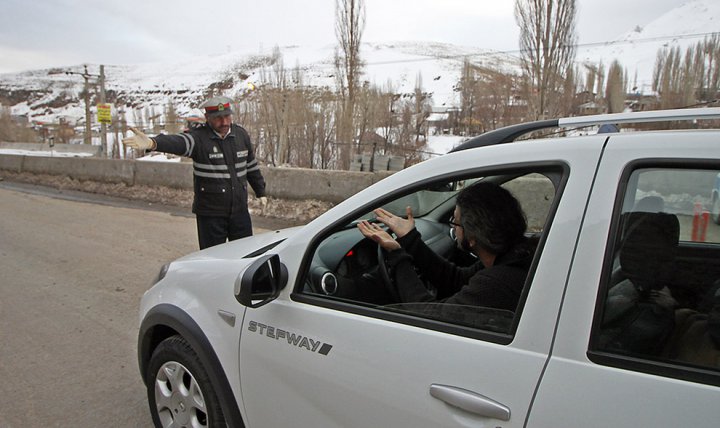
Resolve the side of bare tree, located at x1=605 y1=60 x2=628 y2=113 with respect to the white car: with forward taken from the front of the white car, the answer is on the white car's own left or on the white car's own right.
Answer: on the white car's own right

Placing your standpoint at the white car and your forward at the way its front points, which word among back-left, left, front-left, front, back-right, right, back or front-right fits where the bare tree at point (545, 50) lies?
front-right

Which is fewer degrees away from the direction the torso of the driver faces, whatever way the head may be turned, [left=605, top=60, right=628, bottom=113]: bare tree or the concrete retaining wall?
the concrete retaining wall

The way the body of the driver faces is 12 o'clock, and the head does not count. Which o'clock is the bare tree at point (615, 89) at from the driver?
The bare tree is roughly at 2 o'clock from the driver.

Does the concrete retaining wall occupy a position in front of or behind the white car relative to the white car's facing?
in front

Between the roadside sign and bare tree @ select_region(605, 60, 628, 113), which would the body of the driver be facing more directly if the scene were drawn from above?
the roadside sign

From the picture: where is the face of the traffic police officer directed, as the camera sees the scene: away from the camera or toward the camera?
toward the camera

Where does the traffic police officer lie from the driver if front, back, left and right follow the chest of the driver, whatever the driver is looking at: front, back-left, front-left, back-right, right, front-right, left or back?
front

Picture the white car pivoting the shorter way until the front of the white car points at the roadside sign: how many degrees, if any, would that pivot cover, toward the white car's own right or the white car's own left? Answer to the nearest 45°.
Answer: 0° — it already faces it

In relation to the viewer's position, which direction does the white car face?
facing away from the viewer and to the left of the viewer

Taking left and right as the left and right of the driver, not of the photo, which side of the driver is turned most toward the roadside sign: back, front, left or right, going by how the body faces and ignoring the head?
front

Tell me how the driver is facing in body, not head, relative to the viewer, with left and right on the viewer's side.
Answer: facing away from the viewer and to the left of the viewer

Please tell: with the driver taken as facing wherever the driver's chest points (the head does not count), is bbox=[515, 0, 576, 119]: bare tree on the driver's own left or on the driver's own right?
on the driver's own right
